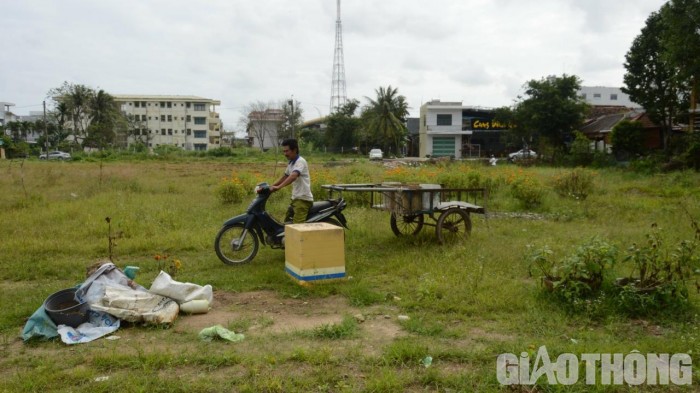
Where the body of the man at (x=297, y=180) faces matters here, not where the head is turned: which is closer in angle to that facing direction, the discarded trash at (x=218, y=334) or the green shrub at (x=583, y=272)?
the discarded trash

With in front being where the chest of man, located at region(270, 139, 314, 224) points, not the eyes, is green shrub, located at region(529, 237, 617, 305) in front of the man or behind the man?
behind

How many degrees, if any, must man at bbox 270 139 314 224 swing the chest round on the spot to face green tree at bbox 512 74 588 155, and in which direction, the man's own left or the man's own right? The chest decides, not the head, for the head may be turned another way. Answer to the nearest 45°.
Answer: approximately 135° to the man's own right

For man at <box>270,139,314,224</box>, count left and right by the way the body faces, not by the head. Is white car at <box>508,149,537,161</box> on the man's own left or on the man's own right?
on the man's own right

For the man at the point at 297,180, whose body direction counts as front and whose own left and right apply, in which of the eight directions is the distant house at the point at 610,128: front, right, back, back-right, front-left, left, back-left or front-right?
back-right

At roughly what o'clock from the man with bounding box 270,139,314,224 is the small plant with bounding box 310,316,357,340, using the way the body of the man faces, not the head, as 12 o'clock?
The small plant is roughly at 9 o'clock from the man.

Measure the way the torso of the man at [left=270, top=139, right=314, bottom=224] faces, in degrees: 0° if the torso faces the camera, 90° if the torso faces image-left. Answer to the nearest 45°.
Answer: approximately 90°

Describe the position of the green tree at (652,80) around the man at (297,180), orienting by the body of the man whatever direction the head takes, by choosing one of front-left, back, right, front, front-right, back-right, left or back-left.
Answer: back-right
